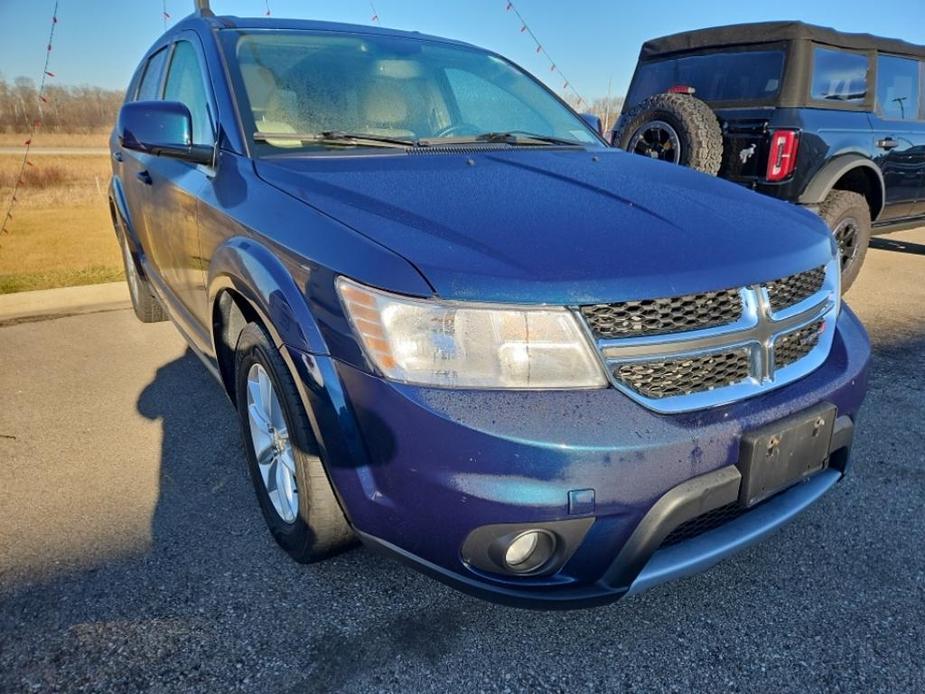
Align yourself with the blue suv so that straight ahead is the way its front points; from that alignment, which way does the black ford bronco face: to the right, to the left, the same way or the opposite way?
to the left

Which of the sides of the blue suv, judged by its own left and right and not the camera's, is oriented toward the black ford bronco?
left

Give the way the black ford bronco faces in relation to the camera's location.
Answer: facing away from the viewer and to the right of the viewer

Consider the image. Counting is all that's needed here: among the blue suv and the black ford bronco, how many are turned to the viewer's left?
0

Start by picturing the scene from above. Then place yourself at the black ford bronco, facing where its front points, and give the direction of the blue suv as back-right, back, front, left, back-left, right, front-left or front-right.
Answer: back-right
